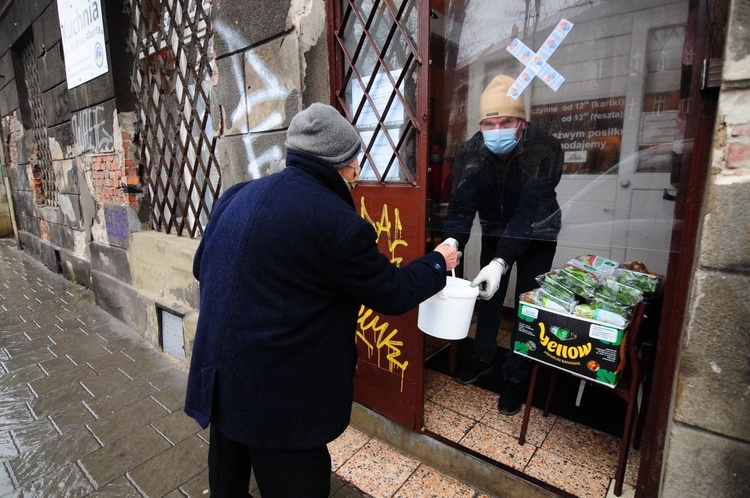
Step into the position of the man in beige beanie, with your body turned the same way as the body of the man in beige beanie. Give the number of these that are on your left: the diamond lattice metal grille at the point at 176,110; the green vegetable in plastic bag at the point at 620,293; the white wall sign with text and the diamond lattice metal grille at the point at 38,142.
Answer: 1

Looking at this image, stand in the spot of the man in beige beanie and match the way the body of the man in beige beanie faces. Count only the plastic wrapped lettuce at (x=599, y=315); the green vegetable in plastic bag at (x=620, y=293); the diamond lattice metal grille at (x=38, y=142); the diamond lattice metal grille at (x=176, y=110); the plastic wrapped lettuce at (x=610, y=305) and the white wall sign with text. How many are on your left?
3

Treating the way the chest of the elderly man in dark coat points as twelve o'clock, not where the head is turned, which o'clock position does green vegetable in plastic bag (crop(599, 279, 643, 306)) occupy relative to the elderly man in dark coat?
The green vegetable in plastic bag is roughly at 1 o'clock from the elderly man in dark coat.

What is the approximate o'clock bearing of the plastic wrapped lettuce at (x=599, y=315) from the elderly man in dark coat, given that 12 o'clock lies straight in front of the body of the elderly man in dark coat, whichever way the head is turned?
The plastic wrapped lettuce is roughly at 1 o'clock from the elderly man in dark coat.

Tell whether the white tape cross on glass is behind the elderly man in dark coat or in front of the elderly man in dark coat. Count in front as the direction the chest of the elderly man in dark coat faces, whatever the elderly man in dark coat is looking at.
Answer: in front

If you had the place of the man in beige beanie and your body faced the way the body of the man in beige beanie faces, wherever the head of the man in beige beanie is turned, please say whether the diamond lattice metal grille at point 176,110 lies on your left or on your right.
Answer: on your right

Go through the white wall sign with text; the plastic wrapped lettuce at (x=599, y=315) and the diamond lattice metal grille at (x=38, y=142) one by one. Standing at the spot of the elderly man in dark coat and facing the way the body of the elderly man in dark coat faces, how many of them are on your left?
2

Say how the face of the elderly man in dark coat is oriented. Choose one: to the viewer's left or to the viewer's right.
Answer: to the viewer's right

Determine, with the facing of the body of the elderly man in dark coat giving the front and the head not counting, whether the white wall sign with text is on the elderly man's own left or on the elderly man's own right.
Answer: on the elderly man's own left

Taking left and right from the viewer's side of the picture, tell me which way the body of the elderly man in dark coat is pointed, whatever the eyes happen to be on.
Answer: facing away from the viewer and to the right of the viewer

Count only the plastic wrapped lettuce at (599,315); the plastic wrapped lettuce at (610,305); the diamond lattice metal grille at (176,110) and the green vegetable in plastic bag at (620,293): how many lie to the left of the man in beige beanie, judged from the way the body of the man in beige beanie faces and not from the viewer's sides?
3

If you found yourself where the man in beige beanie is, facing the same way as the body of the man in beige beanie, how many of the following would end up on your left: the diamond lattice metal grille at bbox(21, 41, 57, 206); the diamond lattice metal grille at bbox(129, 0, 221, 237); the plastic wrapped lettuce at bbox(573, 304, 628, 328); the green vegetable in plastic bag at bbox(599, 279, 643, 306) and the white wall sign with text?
2

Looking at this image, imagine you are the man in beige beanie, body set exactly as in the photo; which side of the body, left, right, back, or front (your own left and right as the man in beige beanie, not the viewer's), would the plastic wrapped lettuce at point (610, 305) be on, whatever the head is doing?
left

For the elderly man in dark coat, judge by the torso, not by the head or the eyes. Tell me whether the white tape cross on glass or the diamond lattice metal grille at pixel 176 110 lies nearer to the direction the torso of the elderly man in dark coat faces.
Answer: the white tape cross on glass

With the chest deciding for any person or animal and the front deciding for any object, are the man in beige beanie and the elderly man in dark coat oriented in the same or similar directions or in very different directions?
very different directions
